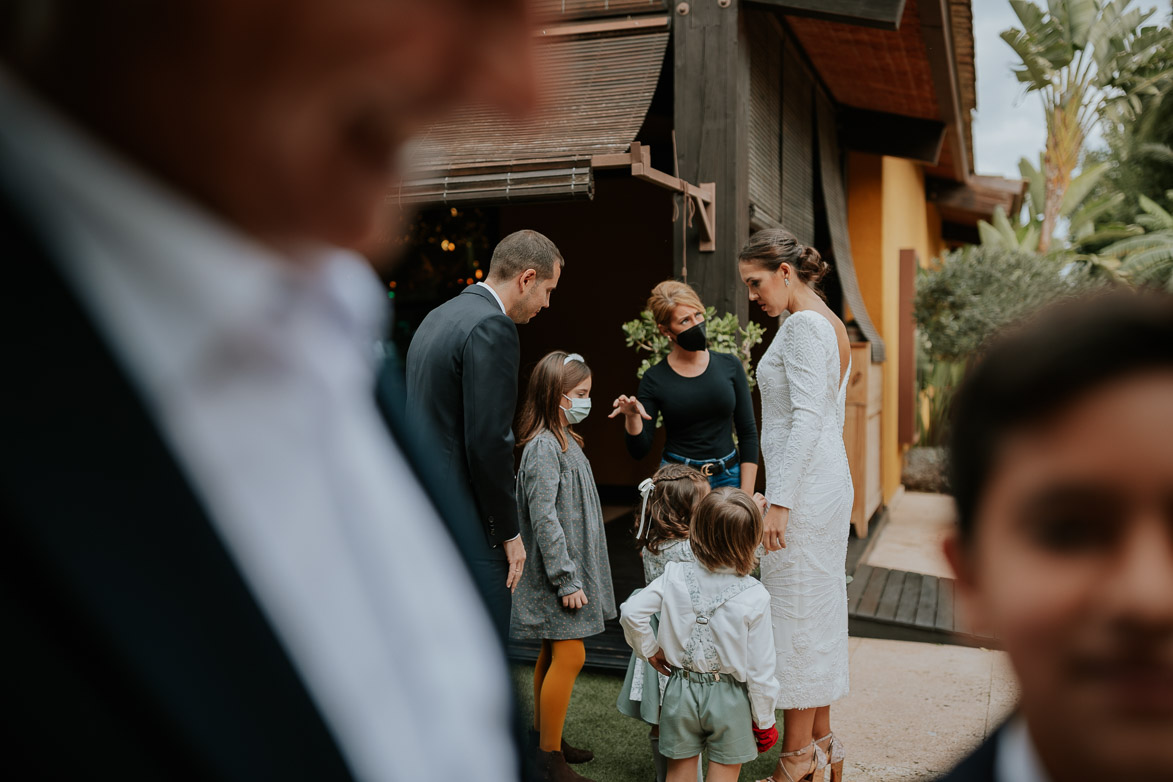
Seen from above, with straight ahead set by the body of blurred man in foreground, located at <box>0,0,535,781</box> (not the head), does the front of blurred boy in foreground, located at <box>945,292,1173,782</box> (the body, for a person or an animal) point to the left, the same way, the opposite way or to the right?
to the right

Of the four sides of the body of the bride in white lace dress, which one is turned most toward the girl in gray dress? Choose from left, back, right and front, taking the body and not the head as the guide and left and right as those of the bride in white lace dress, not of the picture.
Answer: front

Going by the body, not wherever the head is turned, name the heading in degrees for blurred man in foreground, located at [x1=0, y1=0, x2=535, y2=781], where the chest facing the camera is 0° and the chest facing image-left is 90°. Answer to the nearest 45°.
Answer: approximately 315°

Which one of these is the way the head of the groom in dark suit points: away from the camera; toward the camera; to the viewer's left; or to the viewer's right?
to the viewer's right

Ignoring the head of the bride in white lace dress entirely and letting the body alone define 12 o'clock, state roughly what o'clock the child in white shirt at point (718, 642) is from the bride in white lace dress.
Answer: The child in white shirt is roughly at 10 o'clock from the bride in white lace dress.

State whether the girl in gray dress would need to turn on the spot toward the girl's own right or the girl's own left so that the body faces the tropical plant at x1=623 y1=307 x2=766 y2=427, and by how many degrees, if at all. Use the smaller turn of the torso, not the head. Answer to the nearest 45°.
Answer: approximately 45° to the girl's own left

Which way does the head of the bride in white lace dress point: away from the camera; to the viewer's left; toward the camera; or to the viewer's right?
to the viewer's left

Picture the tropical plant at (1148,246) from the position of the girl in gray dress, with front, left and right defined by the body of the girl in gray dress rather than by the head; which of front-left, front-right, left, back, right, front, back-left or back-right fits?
front-left

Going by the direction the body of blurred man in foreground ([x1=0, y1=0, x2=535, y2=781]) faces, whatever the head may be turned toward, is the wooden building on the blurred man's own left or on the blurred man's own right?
on the blurred man's own left

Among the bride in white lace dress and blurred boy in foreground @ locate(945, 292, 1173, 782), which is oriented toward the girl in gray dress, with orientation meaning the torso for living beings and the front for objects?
the bride in white lace dress

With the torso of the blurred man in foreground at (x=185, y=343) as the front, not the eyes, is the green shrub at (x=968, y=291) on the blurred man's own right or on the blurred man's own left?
on the blurred man's own left
